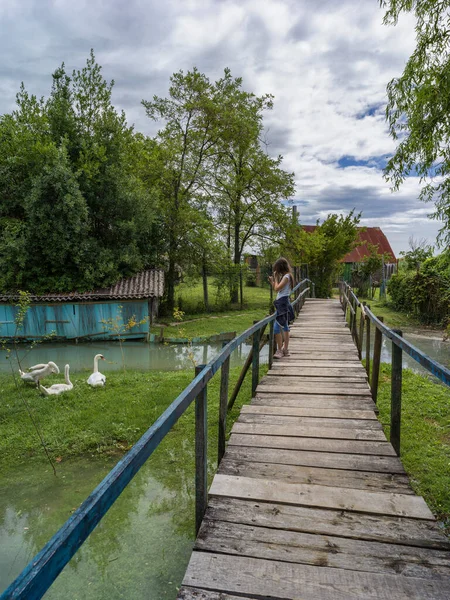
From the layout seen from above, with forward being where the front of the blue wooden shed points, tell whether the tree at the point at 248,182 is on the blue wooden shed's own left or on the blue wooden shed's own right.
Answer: on the blue wooden shed's own left

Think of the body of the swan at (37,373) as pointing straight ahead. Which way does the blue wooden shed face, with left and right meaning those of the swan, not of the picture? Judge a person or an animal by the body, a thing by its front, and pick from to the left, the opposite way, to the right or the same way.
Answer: to the right

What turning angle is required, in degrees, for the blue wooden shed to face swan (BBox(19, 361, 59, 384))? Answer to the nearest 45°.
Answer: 0° — it already faces it

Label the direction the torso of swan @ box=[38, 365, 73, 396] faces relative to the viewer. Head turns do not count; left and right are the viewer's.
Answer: facing to the right of the viewer

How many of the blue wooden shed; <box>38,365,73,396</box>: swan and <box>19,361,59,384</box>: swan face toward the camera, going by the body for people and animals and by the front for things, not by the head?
1

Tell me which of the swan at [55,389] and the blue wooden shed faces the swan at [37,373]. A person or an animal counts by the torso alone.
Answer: the blue wooden shed

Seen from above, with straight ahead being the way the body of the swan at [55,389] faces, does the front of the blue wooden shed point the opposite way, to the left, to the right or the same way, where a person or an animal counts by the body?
to the right

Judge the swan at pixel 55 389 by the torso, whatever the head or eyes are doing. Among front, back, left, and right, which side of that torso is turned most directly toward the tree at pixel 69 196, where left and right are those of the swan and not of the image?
left

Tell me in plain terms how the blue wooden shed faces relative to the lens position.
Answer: facing the viewer

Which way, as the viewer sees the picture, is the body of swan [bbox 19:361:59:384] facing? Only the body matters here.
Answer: to the viewer's right

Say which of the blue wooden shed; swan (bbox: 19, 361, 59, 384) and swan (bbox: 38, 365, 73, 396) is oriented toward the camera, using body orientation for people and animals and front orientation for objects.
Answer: the blue wooden shed

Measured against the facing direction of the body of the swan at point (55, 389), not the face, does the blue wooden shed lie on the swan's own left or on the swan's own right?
on the swan's own left

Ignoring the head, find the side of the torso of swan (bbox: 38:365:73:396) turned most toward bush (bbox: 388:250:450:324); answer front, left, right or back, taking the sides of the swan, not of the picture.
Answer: front
